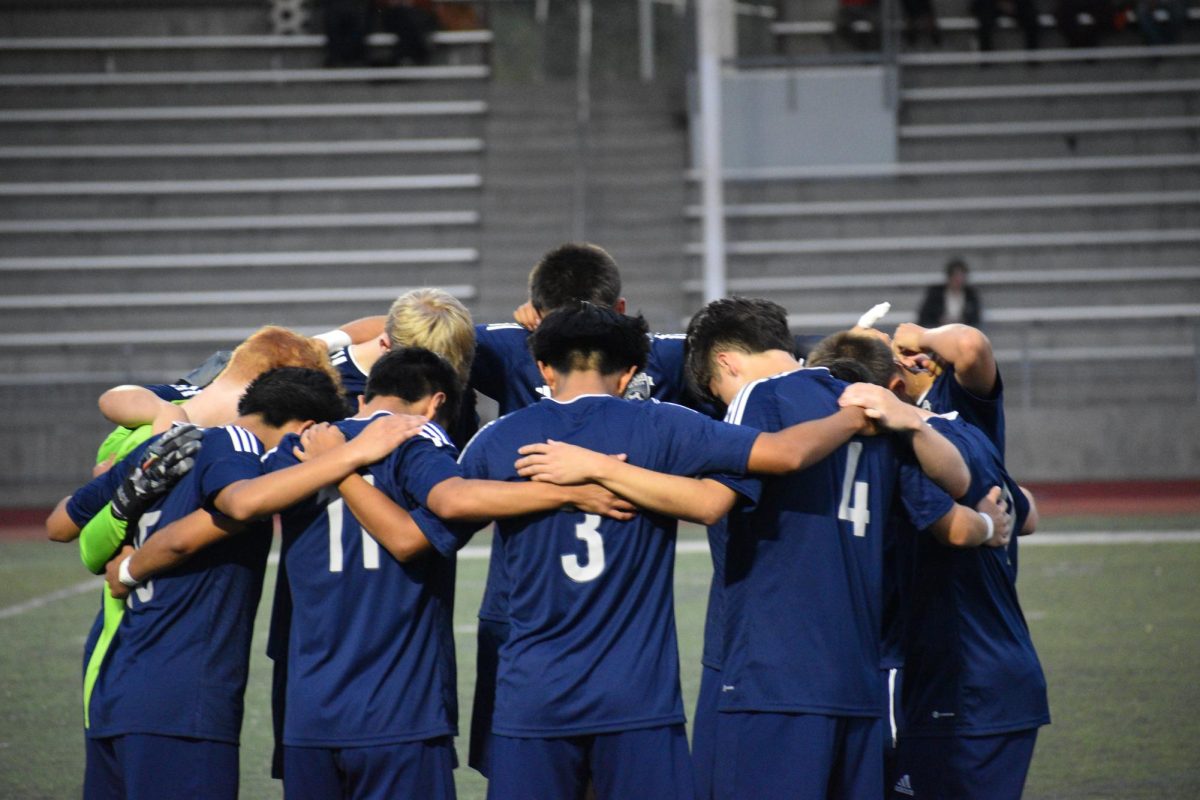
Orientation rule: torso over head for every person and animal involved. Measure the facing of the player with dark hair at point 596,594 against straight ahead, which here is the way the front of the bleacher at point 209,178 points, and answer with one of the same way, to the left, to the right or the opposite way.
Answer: the opposite way

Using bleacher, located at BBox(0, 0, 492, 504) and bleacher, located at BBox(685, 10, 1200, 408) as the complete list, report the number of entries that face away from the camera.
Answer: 0

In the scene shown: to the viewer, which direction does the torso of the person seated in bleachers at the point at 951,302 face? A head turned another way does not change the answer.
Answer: toward the camera

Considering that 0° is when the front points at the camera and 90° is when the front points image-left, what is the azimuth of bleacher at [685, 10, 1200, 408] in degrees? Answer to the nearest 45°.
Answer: approximately 0°

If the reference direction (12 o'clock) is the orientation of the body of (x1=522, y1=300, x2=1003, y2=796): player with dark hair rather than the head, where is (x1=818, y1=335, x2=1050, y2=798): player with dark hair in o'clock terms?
(x1=818, y1=335, x2=1050, y2=798): player with dark hair is roughly at 3 o'clock from (x1=522, y1=300, x2=1003, y2=796): player with dark hair.

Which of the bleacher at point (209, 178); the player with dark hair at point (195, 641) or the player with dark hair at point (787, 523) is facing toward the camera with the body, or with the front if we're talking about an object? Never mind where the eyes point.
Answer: the bleacher

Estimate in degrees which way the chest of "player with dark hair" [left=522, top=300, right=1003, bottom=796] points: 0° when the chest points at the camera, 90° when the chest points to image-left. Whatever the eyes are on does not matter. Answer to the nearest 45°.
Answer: approximately 135°

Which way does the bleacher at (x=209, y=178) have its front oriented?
toward the camera

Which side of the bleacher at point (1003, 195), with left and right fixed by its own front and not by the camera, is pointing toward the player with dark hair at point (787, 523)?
front

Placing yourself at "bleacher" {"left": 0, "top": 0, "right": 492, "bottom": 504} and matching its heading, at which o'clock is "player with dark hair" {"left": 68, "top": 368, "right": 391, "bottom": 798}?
The player with dark hair is roughly at 12 o'clock from the bleacher.

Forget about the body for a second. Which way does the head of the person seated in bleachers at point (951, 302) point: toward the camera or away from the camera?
toward the camera

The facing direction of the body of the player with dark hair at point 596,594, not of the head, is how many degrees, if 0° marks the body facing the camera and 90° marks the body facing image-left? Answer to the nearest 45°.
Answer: approximately 180°

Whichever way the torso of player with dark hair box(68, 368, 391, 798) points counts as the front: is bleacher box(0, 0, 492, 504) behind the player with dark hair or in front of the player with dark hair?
in front

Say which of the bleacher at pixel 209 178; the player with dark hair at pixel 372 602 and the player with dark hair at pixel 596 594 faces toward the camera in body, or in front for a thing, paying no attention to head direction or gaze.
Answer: the bleacher
